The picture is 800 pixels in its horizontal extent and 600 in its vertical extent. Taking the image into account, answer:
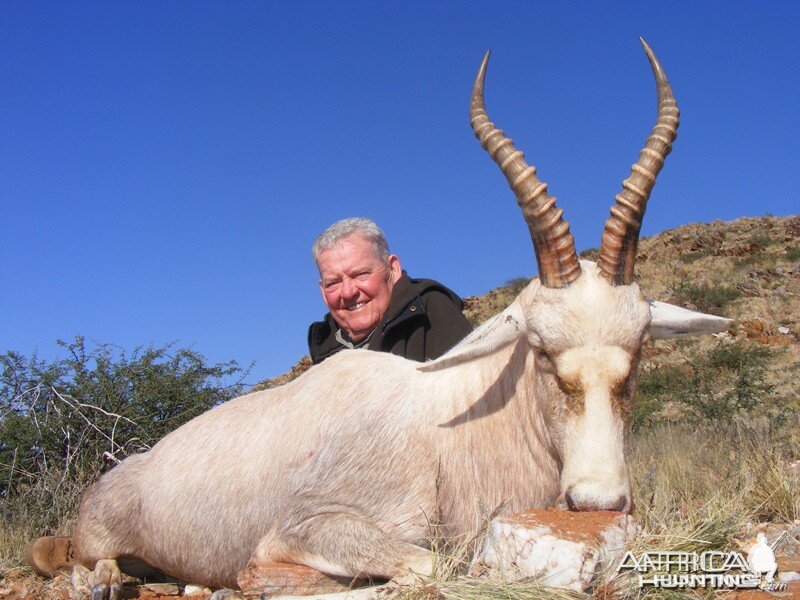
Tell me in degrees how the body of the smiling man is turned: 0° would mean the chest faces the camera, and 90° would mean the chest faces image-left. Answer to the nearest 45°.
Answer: approximately 45°

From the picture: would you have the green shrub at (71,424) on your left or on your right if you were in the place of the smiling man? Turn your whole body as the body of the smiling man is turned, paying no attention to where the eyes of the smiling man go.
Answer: on your right
